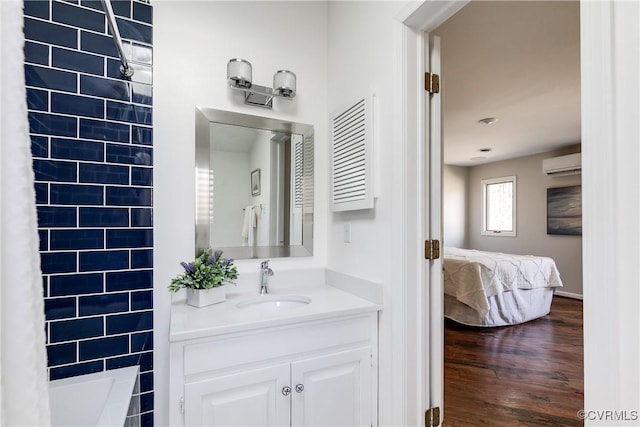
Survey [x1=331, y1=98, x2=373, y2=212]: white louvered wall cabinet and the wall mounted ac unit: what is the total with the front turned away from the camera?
0

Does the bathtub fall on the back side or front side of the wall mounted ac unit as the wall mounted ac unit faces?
on the front side

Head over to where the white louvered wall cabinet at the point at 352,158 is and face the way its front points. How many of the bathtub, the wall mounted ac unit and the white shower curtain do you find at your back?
1

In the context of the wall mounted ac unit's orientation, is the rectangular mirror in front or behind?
in front

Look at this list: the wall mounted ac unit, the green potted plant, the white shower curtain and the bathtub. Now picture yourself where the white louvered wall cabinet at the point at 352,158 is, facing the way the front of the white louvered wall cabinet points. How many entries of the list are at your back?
1

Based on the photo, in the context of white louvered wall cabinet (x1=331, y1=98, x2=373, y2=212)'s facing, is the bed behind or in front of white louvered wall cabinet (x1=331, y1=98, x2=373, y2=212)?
behind

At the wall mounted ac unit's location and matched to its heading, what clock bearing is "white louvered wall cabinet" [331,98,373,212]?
The white louvered wall cabinet is roughly at 11 o'clock from the wall mounted ac unit.

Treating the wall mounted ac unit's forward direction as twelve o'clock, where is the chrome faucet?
The chrome faucet is roughly at 11 o'clock from the wall mounted ac unit.

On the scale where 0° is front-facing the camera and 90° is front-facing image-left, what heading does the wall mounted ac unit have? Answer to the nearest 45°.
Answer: approximately 45°

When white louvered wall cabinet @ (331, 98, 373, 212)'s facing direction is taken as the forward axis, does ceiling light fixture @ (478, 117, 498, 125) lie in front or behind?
behind

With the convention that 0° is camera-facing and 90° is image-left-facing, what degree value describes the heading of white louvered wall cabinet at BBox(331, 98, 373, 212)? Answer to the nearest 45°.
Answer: approximately 45°
